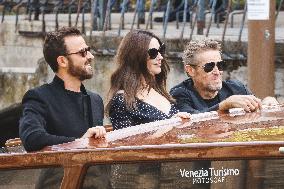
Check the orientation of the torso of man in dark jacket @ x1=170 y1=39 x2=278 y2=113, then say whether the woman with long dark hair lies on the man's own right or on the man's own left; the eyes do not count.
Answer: on the man's own right

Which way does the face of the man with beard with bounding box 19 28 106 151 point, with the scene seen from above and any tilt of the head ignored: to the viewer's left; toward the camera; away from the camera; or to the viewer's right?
to the viewer's right

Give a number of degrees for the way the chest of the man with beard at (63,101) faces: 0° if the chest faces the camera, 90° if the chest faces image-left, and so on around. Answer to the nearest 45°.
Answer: approximately 315°

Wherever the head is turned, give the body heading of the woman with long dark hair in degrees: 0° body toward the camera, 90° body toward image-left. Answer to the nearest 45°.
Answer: approximately 315°
